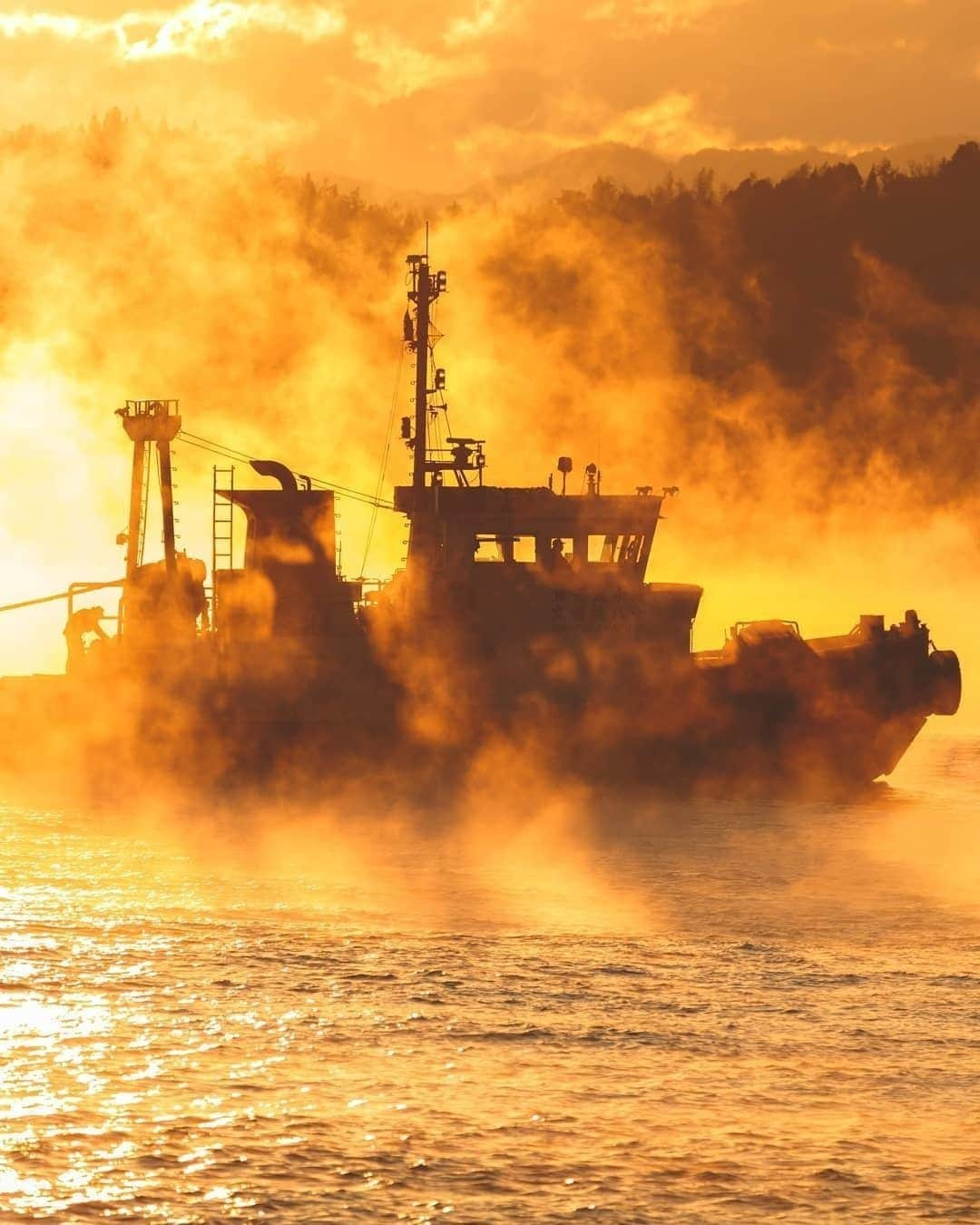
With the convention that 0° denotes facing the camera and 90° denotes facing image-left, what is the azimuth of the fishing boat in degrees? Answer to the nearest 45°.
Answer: approximately 270°
